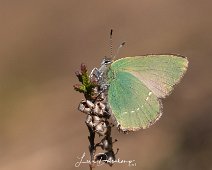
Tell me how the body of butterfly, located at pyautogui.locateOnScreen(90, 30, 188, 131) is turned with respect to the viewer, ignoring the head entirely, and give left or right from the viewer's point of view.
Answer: facing to the left of the viewer
